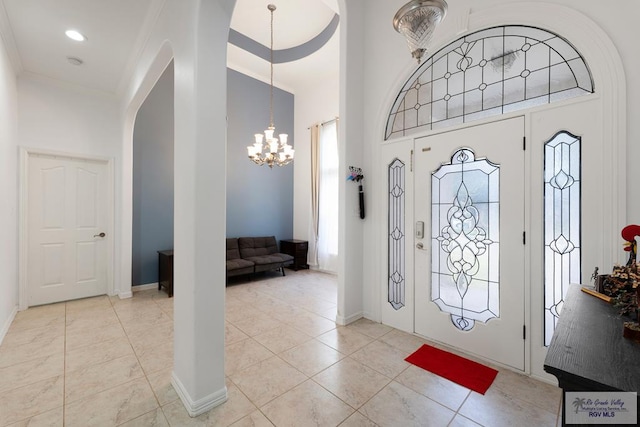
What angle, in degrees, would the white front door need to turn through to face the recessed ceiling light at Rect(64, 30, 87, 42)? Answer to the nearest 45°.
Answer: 0° — it already faces it

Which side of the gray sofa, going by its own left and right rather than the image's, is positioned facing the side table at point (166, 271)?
right

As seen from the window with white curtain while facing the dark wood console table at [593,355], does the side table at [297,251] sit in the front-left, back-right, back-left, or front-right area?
back-right

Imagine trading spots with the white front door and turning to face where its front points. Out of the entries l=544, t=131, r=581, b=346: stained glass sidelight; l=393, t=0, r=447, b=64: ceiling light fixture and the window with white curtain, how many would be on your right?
1
